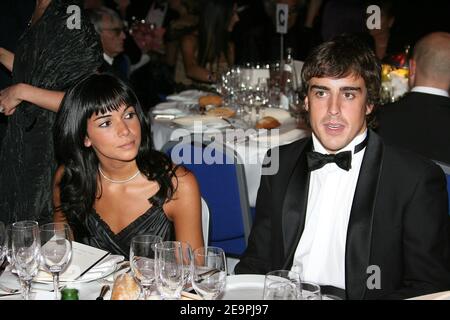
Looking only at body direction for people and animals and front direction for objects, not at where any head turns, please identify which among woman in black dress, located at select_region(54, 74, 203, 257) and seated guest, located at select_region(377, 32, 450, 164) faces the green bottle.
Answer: the woman in black dress

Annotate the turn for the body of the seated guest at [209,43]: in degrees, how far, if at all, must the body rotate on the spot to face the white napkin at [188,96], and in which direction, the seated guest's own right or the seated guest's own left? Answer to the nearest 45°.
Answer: approximately 45° to the seated guest's own right

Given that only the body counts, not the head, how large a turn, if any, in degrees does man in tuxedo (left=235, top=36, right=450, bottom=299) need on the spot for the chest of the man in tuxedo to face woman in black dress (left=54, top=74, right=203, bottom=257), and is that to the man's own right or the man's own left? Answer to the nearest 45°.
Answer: approximately 45° to the man's own right

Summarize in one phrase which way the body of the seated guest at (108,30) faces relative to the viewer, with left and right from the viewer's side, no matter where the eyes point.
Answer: facing the viewer and to the right of the viewer

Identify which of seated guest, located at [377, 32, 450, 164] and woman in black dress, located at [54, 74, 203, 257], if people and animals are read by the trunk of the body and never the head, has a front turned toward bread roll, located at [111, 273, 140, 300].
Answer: the woman in black dress

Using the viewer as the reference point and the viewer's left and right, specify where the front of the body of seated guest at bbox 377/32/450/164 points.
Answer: facing away from the viewer

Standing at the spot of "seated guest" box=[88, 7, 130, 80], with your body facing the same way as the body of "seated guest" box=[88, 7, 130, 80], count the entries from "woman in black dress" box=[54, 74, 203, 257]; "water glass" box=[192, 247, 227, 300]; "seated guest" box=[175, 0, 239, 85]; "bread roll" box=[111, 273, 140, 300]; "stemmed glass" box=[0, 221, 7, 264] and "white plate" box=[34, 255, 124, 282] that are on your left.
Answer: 1

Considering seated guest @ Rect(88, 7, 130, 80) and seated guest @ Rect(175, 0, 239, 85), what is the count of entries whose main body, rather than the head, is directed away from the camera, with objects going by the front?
0

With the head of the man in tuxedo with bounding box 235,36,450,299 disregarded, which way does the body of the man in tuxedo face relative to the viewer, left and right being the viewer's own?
facing the viewer and to the left of the viewer

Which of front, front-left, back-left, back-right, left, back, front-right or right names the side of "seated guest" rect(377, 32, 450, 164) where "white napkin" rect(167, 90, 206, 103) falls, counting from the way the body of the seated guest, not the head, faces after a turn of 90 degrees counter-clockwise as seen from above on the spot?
front-right

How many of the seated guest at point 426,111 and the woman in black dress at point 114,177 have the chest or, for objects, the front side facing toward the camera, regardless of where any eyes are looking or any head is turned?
1

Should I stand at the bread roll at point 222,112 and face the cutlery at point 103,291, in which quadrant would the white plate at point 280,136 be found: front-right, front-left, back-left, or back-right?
front-left

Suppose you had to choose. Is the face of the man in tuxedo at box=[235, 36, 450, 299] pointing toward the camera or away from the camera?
toward the camera

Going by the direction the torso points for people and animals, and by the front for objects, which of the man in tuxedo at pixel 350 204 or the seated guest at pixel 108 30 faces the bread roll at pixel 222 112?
the seated guest
